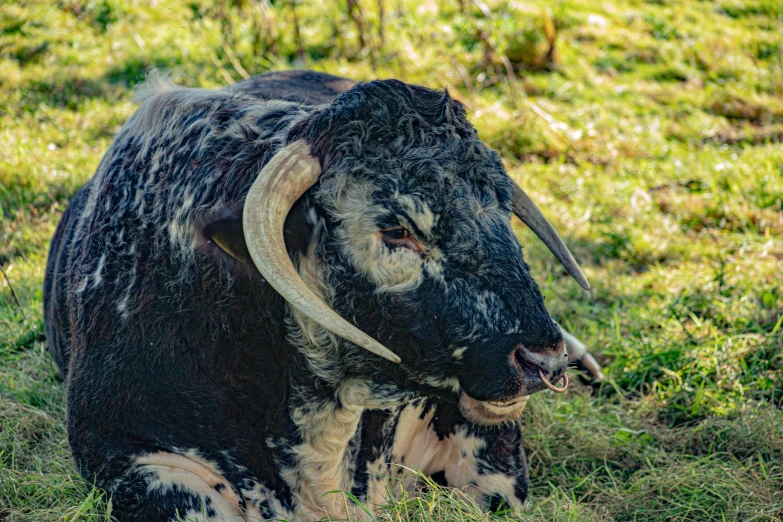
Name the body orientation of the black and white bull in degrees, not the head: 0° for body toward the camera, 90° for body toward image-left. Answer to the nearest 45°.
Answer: approximately 315°
